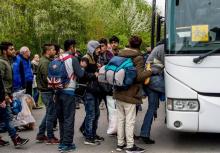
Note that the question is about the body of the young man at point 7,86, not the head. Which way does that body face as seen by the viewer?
to the viewer's right

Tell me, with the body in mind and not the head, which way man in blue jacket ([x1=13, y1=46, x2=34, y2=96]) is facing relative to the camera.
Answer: to the viewer's right

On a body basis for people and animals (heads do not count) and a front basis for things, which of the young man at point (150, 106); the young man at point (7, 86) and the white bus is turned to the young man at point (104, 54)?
the young man at point (7, 86)

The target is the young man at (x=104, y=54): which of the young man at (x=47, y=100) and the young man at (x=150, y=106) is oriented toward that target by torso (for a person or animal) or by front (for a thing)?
the young man at (x=47, y=100)
